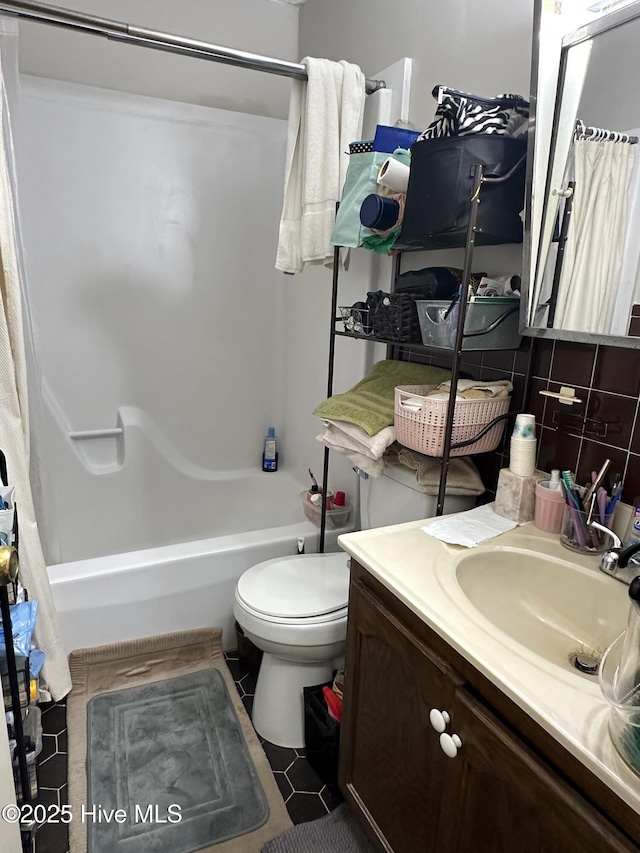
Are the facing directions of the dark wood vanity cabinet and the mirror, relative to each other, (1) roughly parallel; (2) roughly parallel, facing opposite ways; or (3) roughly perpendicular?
roughly parallel

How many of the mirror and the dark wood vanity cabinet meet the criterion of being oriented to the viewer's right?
0

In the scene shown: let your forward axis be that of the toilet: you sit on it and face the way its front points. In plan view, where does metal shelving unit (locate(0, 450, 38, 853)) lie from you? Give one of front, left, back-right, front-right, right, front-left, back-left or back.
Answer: front

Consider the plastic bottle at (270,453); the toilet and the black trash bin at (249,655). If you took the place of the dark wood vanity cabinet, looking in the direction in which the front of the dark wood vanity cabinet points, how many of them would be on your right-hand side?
3

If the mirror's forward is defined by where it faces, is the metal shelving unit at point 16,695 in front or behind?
in front

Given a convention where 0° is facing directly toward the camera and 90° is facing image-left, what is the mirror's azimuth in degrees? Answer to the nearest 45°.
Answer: approximately 45°

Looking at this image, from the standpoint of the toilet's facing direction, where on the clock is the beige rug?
The beige rug is roughly at 2 o'clock from the toilet.

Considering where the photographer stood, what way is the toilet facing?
facing the viewer and to the left of the viewer
